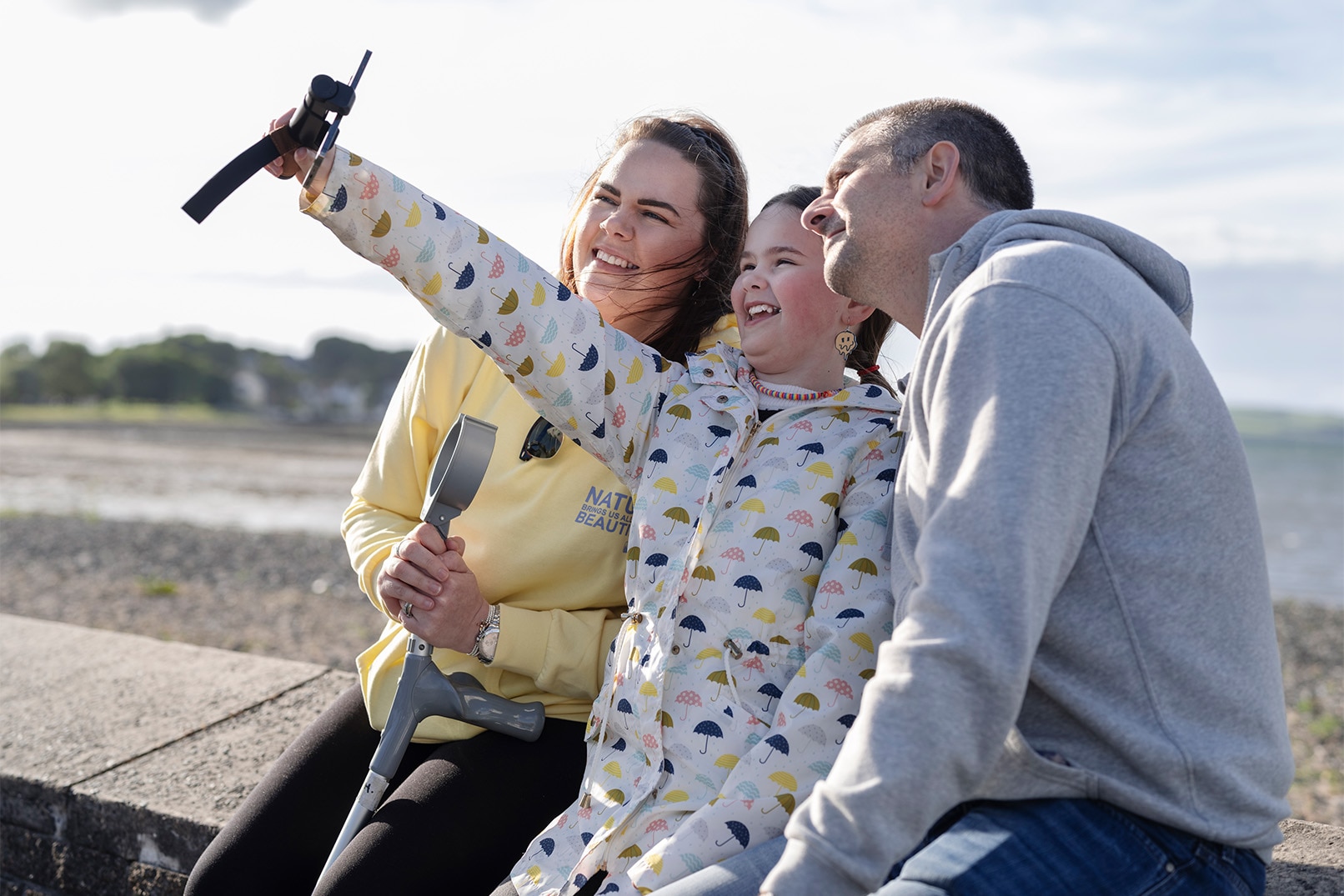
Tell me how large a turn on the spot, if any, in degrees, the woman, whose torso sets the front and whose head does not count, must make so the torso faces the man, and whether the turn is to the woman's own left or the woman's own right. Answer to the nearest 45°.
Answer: approximately 90° to the woman's own left

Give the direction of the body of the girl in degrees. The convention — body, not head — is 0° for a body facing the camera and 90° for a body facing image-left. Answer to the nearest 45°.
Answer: approximately 45°

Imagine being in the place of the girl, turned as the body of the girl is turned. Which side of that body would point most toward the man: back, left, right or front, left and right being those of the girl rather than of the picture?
left

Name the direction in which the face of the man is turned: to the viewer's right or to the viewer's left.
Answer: to the viewer's left

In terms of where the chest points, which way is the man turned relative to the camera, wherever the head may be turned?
to the viewer's left

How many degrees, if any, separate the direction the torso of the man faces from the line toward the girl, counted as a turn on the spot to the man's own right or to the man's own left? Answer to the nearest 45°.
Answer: approximately 45° to the man's own right
